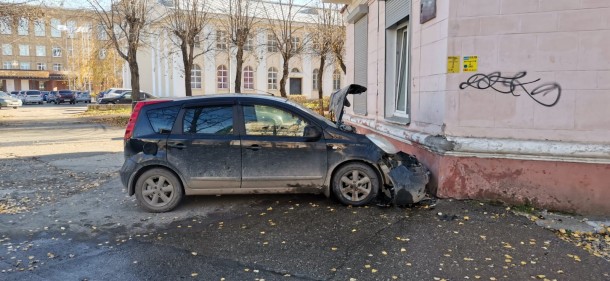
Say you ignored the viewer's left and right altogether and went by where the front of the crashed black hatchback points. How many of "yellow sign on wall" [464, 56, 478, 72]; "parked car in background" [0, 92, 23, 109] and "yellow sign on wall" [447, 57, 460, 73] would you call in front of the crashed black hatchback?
2

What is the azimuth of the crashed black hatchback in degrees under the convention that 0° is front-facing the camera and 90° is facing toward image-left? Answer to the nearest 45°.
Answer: approximately 270°

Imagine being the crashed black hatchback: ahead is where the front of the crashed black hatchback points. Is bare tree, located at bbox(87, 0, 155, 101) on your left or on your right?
on your left

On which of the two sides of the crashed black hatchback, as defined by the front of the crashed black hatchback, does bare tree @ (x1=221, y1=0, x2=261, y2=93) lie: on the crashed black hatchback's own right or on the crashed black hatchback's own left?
on the crashed black hatchback's own left

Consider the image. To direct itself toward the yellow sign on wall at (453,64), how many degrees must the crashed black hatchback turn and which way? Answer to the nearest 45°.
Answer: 0° — it already faces it

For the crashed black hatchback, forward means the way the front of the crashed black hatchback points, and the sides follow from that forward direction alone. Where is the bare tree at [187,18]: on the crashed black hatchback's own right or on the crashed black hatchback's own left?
on the crashed black hatchback's own left

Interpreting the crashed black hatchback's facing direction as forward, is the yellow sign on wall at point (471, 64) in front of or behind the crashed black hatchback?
in front

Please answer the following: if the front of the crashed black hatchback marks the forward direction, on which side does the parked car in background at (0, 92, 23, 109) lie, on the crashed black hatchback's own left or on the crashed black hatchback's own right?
on the crashed black hatchback's own left
